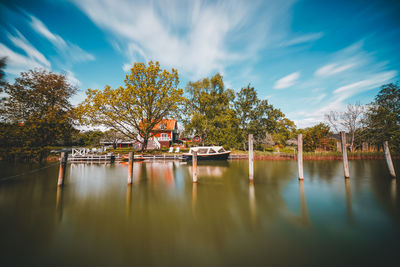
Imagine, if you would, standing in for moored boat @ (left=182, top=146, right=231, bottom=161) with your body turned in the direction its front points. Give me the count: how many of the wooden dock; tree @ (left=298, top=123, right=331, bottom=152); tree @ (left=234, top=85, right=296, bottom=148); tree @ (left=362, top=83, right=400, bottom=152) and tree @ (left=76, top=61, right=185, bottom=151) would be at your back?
2

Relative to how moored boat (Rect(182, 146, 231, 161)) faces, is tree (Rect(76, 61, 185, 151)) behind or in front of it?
behind

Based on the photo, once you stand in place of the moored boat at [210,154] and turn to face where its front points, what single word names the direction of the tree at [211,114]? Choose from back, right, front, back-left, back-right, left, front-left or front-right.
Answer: left

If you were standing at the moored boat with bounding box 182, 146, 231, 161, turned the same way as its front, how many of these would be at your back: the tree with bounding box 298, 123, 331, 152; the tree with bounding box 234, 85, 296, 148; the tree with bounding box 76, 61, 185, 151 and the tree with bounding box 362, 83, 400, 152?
1

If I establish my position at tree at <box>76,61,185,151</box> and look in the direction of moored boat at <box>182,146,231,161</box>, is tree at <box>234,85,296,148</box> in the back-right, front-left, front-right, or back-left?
front-left

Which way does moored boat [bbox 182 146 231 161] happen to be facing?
to the viewer's right

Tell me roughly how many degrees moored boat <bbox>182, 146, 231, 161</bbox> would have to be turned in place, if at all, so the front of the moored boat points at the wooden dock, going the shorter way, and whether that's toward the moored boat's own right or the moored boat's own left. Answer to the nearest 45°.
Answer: approximately 180°
